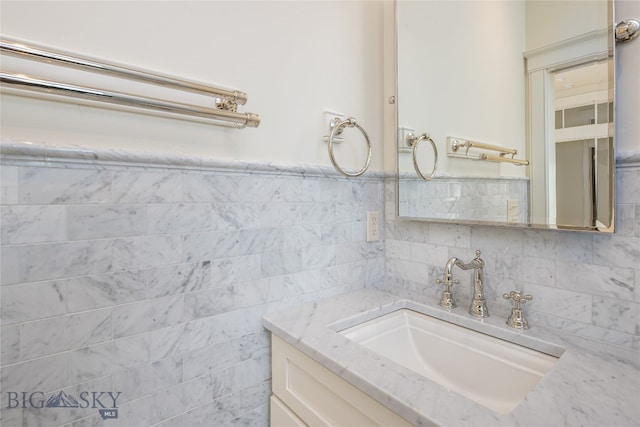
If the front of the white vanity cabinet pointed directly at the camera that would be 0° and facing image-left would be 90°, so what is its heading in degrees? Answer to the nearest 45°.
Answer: approximately 45°

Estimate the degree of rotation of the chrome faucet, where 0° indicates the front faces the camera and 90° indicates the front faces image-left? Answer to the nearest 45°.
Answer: approximately 45°
